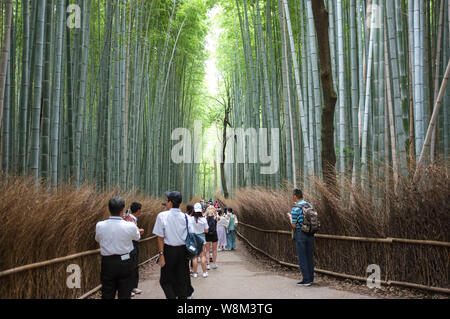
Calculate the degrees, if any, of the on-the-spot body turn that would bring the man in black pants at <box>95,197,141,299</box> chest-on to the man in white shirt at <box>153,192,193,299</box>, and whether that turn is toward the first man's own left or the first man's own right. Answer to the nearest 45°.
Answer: approximately 45° to the first man's own right

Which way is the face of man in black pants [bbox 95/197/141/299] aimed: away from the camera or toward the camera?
away from the camera

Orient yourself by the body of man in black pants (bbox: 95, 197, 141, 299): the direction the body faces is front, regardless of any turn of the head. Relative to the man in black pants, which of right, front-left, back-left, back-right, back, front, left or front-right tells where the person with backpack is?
front-right

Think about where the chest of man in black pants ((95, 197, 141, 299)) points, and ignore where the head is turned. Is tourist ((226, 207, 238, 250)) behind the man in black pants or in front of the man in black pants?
in front

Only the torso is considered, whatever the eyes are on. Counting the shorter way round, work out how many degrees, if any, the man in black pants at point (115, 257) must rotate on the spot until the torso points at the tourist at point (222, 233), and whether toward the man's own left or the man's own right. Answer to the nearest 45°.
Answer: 0° — they already face them

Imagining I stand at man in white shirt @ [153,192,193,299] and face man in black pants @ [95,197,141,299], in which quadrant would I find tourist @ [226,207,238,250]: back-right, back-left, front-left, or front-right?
back-right

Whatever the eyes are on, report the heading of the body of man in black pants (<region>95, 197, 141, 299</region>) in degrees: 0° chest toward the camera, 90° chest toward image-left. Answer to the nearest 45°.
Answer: approximately 180°

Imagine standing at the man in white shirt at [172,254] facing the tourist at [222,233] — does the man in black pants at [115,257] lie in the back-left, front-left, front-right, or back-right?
back-left
